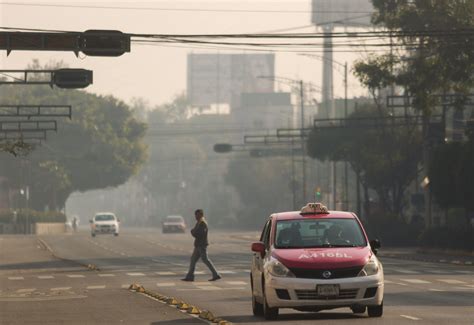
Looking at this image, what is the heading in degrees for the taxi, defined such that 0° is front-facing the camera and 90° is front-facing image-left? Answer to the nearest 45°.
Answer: approximately 0°

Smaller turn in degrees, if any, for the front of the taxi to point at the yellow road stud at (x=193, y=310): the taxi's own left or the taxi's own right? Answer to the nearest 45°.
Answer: approximately 135° to the taxi's own right
